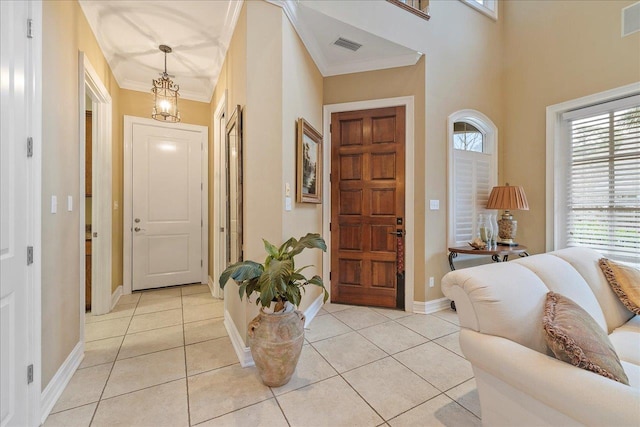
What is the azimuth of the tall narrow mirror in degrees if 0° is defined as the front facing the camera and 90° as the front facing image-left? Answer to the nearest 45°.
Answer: approximately 90°

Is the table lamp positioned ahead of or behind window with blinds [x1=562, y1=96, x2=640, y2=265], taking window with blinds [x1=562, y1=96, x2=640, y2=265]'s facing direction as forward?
ahead

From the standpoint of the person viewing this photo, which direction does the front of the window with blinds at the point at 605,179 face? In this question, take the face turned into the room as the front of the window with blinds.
facing the viewer and to the left of the viewer

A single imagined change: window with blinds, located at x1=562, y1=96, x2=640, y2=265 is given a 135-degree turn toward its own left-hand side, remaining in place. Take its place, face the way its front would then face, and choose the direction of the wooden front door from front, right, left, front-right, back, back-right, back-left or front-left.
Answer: back-right

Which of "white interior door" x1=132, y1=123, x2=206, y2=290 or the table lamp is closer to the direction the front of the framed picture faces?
the table lamp

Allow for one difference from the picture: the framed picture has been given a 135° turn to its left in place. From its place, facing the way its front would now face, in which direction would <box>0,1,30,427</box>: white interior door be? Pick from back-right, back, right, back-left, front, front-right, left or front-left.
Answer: back-left

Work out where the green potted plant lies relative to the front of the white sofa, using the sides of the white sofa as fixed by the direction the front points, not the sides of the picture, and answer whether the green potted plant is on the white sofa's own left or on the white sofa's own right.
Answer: on the white sofa's own right

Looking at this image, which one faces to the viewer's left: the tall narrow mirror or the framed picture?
the tall narrow mirror

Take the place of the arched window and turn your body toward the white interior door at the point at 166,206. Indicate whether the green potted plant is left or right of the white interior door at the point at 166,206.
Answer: left

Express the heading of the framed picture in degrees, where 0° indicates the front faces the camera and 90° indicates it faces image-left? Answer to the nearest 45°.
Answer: approximately 315°

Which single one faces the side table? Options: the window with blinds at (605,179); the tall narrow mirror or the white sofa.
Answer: the window with blinds
